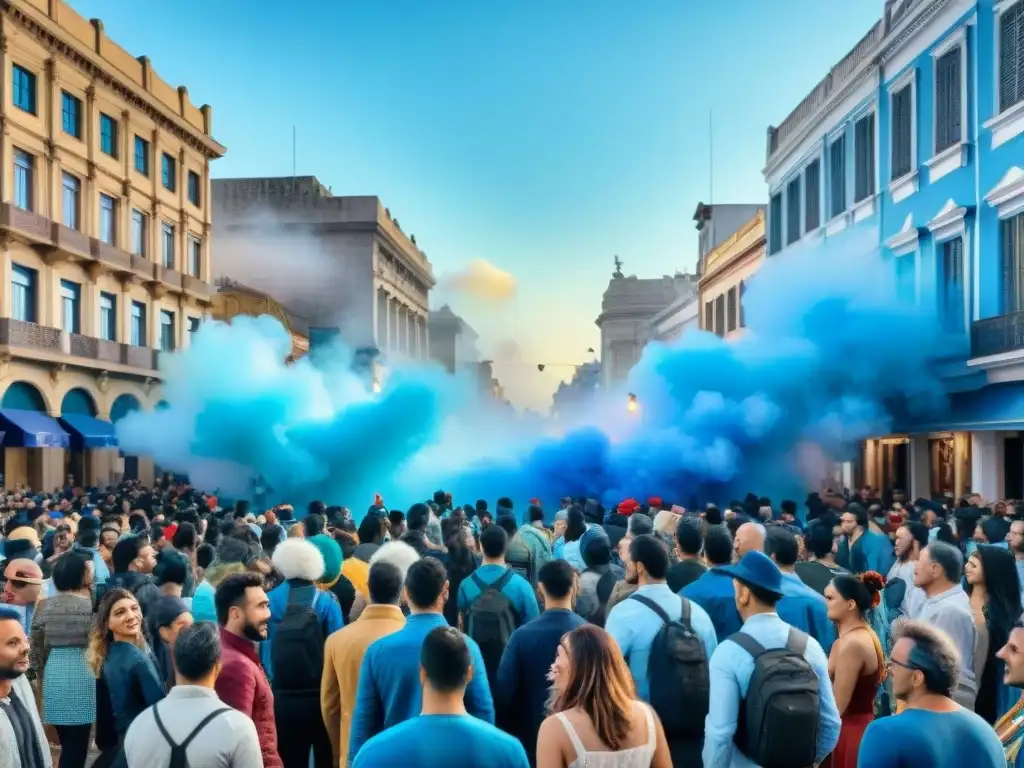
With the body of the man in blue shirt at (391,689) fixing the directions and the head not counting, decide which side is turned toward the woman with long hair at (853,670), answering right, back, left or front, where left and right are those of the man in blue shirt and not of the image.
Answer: right

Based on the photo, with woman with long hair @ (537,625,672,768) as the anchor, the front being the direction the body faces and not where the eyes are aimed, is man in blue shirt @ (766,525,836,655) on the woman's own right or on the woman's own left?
on the woman's own right

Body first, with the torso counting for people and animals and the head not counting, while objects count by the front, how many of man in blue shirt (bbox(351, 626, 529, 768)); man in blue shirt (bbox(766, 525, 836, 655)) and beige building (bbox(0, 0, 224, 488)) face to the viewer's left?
0

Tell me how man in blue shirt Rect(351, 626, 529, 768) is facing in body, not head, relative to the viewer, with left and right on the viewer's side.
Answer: facing away from the viewer

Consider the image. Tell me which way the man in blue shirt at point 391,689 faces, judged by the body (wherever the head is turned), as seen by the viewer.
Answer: away from the camera

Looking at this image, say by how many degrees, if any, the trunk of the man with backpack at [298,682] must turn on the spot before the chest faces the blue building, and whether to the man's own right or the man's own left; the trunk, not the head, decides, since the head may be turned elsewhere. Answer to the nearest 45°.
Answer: approximately 45° to the man's own right

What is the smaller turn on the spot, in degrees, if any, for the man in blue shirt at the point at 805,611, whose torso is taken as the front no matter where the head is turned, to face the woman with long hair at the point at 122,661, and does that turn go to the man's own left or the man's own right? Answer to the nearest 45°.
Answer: approximately 135° to the man's own left

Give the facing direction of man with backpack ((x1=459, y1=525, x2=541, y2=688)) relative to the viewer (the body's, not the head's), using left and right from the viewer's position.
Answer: facing away from the viewer

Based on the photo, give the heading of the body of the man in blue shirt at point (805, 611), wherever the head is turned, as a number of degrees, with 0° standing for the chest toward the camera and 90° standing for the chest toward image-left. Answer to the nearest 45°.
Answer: approximately 180°

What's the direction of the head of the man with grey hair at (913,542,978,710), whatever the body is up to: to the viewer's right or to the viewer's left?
to the viewer's left

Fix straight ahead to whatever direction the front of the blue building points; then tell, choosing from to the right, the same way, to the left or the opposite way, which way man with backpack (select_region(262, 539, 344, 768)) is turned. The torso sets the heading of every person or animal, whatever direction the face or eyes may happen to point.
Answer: to the right

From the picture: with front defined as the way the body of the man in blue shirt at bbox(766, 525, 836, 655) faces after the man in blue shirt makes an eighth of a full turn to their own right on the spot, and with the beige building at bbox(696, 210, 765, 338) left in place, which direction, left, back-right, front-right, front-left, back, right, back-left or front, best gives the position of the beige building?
front-left

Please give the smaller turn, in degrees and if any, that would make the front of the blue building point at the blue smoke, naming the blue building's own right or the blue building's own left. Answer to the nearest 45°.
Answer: approximately 45° to the blue building's own right

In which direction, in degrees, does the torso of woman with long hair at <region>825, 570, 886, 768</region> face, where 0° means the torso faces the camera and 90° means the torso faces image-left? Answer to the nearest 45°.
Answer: approximately 90°

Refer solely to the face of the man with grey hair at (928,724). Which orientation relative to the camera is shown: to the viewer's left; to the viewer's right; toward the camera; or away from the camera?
to the viewer's left

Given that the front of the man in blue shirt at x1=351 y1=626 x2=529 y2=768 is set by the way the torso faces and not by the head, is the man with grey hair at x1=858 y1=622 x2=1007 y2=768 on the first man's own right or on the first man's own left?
on the first man's own right

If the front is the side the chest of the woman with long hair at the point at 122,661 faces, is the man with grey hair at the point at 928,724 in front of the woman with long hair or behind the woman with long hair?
in front
